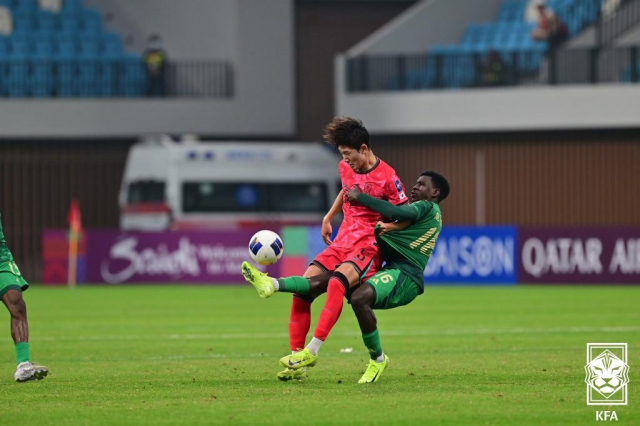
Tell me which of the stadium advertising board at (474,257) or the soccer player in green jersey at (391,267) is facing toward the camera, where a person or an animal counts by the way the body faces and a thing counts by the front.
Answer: the stadium advertising board

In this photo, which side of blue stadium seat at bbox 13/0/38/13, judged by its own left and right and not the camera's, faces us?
front

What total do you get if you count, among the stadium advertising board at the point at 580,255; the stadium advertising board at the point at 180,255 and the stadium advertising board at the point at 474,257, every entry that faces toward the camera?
3

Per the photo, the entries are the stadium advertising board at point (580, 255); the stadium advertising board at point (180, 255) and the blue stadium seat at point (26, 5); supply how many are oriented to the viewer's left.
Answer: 0

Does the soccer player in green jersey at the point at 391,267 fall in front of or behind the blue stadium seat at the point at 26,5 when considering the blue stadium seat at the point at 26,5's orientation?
in front

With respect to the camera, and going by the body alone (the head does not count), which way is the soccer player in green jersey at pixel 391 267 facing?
to the viewer's left

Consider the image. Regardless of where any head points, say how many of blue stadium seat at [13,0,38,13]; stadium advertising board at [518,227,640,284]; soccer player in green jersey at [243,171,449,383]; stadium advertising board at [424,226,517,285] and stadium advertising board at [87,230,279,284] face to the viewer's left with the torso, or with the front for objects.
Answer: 1

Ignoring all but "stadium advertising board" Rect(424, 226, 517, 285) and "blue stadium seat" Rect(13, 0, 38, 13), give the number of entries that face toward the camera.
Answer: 2

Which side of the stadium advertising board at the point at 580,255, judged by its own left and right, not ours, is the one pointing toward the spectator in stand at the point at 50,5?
right

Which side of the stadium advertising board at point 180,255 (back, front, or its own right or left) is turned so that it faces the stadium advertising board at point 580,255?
left

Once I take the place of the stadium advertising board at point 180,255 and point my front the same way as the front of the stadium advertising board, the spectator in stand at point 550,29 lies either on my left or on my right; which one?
on my left

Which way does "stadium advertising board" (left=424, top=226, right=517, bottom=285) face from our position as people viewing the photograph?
facing the viewer

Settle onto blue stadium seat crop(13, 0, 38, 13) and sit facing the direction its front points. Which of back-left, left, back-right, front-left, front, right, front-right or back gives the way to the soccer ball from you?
front

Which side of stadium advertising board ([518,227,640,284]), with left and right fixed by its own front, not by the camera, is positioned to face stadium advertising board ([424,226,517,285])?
right

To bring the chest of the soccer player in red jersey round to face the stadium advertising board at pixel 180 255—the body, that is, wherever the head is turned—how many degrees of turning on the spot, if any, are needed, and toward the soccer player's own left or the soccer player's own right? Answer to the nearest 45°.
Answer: approximately 135° to the soccer player's own right
